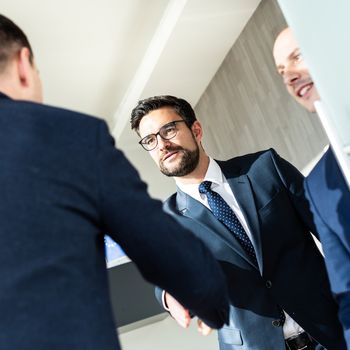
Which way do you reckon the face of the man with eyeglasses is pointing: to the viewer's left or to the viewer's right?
to the viewer's left

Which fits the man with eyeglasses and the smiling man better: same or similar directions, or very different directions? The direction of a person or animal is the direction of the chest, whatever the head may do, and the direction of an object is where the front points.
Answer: same or similar directions

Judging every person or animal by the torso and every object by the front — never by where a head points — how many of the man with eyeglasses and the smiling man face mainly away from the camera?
0

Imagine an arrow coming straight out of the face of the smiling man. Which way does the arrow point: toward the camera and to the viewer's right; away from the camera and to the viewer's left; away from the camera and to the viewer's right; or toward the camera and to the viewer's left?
toward the camera and to the viewer's left

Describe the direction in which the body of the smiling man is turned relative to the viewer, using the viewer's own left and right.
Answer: facing the viewer and to the left of the viewer

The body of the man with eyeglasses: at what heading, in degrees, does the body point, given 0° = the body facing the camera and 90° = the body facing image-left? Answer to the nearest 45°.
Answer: approximately 45°
